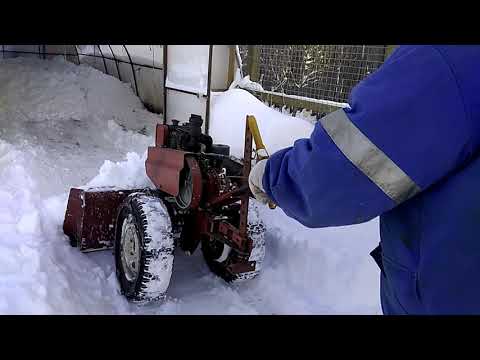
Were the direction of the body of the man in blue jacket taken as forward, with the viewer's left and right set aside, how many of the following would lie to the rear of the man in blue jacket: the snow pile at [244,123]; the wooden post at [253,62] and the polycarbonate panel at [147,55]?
0

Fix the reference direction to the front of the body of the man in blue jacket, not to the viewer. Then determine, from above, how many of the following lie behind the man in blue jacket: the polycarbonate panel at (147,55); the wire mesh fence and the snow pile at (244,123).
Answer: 0

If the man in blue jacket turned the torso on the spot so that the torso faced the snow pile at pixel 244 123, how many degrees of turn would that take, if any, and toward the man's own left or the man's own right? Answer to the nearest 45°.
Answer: approximately 45° to the man's own right

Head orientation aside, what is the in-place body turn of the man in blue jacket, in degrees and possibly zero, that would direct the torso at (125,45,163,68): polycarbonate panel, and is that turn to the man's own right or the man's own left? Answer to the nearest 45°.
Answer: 0° — they already face it

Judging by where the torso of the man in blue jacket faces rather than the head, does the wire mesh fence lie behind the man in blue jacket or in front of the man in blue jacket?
in front

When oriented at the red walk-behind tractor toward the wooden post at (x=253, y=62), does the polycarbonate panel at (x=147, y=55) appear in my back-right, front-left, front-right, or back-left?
front-left

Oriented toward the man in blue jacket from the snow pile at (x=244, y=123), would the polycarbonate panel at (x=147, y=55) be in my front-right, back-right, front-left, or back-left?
back-right

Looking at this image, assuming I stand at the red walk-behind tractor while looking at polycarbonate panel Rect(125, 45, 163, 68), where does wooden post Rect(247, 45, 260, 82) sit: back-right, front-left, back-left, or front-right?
front-right

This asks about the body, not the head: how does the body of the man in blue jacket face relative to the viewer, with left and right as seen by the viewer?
facing away from the viewer and to the left of the viewer

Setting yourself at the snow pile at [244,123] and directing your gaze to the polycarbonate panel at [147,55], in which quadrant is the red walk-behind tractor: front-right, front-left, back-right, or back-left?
back-left

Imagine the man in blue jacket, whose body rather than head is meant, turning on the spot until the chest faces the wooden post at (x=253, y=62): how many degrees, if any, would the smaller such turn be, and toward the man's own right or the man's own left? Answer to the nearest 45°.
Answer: approximately 45° to the man's own right
